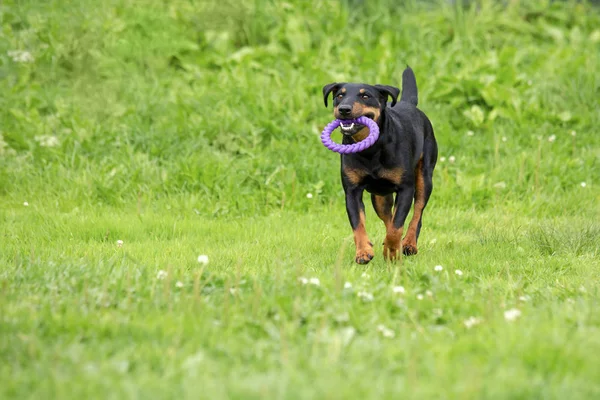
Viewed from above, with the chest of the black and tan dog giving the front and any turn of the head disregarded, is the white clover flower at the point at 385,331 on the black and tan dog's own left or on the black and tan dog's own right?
on the black and tan dog's own left

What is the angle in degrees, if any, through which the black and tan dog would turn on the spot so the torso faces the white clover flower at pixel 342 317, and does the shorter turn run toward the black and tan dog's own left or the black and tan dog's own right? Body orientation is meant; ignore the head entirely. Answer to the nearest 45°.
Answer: approximately 45° to the black and tan dog's own left

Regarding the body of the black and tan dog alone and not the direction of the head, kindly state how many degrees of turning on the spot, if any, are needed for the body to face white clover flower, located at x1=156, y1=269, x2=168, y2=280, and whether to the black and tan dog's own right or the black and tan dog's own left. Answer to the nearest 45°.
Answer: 0° — it already faces it

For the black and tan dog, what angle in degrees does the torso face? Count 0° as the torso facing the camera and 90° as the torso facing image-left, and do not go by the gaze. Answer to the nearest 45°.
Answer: approximately 45°

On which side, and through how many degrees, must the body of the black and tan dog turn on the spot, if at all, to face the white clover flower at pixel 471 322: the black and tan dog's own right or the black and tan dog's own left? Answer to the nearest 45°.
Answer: approximately 45° to the black and tan dog's own left

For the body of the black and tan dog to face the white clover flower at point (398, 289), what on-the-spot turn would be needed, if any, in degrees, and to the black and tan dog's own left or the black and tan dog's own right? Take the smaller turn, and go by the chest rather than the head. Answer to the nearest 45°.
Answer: approximately 45° to the black and tan dog's own left
